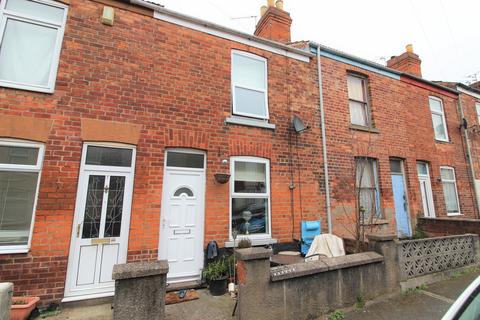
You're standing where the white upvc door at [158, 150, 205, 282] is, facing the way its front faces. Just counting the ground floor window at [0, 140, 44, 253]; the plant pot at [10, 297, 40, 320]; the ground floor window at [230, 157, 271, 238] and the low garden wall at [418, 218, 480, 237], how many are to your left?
2

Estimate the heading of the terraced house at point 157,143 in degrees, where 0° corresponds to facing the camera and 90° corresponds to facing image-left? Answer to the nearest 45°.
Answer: approximately 315°

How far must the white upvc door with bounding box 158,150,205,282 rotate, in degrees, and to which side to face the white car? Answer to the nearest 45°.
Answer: approximately 45° to its left

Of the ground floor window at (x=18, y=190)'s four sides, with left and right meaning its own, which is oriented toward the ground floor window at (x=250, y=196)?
left

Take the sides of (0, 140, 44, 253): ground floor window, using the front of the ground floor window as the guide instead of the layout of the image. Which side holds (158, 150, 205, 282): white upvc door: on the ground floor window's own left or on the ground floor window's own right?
on the ground floor window's own left

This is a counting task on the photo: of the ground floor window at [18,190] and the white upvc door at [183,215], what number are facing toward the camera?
2

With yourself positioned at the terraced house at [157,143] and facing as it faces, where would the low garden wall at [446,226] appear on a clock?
The low garden wall is roughly at 10 o'clock from the terraced house.

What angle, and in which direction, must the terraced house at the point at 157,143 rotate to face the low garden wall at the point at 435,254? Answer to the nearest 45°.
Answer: approximately 45° to its left

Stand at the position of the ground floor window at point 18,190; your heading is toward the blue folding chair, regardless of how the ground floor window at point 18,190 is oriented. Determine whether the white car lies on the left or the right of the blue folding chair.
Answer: right

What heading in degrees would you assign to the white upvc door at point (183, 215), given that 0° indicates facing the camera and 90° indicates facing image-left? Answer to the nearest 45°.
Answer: approximately 0°
